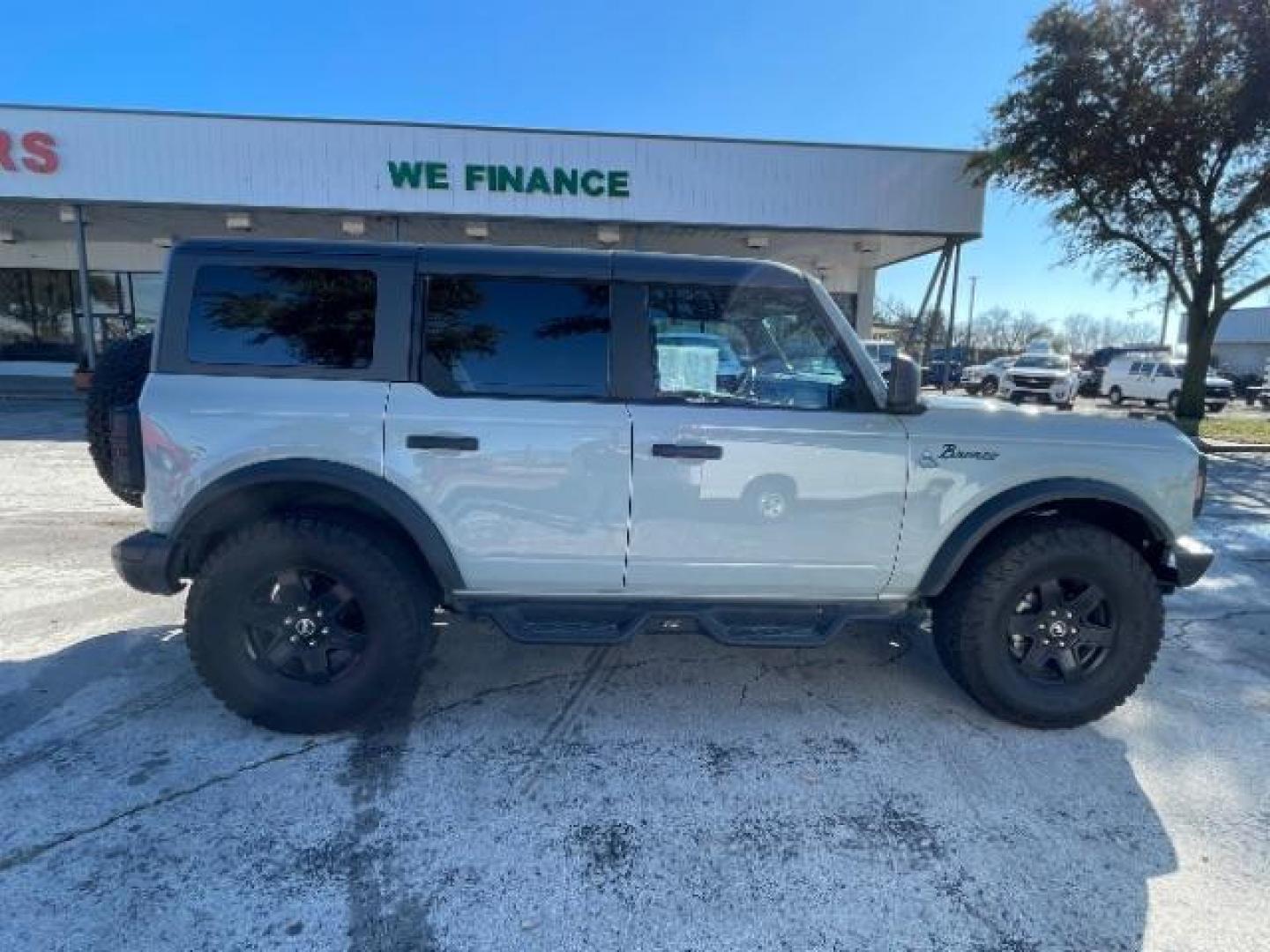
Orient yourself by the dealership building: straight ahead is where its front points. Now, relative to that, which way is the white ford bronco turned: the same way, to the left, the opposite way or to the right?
to the left

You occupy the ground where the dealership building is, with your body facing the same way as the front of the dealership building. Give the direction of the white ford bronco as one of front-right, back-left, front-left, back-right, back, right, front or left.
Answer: front

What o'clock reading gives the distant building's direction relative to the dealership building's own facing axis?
The distant building is roughly at 8 o'clock from the dealership building.

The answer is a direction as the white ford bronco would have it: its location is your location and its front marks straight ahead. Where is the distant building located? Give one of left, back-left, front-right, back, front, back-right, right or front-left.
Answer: front-left

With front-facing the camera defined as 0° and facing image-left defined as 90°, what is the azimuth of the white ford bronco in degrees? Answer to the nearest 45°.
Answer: approximately 270°

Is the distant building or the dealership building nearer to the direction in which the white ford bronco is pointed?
the distant building

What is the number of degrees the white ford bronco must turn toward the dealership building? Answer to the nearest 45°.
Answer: approximately 90° to its left

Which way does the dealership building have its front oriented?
toward the camera

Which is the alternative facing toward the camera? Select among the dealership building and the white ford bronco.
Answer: the dealership building

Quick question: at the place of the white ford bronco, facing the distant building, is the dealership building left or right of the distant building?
left

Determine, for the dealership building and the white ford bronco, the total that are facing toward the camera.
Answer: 1
